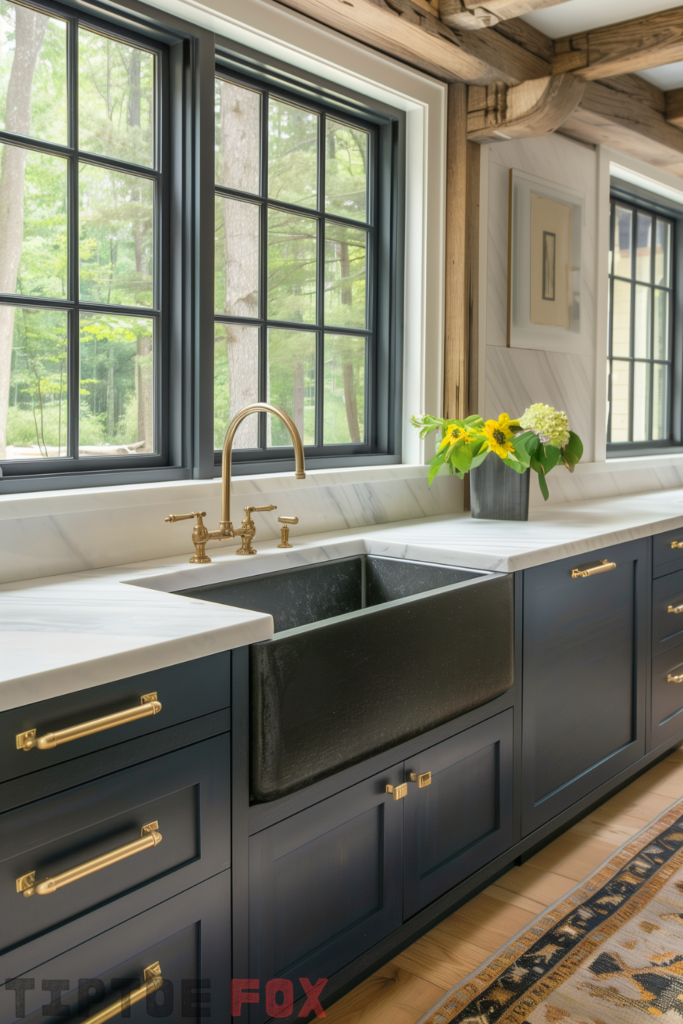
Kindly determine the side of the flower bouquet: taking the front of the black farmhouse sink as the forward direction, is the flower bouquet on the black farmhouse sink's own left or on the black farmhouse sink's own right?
on the black farmhouse sink's own left

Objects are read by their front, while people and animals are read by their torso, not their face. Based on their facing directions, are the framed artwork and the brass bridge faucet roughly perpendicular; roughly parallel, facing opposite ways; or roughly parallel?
roughly parallel

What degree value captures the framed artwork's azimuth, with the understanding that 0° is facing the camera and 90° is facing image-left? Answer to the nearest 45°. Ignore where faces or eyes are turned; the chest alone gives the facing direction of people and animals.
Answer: approximately 315°

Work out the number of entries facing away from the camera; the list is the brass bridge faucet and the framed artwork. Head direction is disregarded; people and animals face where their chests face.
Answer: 0

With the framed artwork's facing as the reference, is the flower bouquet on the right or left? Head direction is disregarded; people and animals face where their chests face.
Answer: on its right

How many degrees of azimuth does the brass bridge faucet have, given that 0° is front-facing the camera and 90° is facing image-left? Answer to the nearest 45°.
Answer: approximately 315°

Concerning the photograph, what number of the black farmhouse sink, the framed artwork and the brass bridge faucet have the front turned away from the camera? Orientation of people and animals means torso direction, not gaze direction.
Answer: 0

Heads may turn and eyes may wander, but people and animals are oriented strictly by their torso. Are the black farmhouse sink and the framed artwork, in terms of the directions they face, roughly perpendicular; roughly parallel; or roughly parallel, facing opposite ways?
roughly parallel
